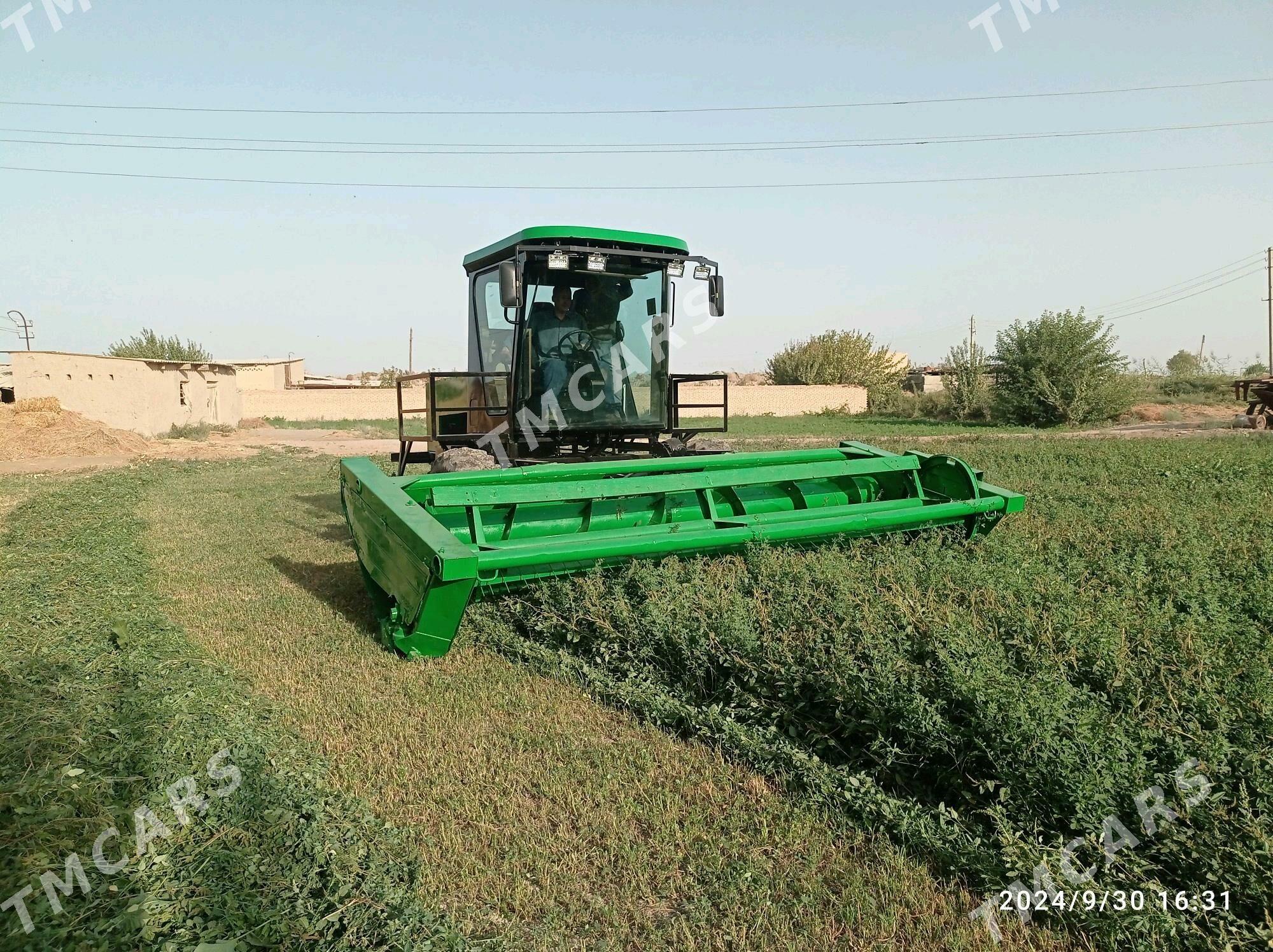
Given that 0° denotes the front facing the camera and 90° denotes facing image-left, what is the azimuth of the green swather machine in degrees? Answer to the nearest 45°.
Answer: approximately 315°

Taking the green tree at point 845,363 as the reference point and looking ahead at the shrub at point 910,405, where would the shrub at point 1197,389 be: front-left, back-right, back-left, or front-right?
front-left

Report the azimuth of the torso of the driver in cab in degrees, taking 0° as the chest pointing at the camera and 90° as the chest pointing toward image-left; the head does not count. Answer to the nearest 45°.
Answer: approximately 315°

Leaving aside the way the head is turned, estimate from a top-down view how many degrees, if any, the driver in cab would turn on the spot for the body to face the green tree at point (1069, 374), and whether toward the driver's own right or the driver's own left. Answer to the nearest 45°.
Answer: approximately 90° to the driver's own left

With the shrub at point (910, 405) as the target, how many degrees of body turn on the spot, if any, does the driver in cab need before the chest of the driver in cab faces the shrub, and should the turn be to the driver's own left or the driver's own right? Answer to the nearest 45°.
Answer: approximately 90° to the driver's own left

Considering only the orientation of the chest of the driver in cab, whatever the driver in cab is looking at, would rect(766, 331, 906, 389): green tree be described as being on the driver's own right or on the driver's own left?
on the driver's own left
